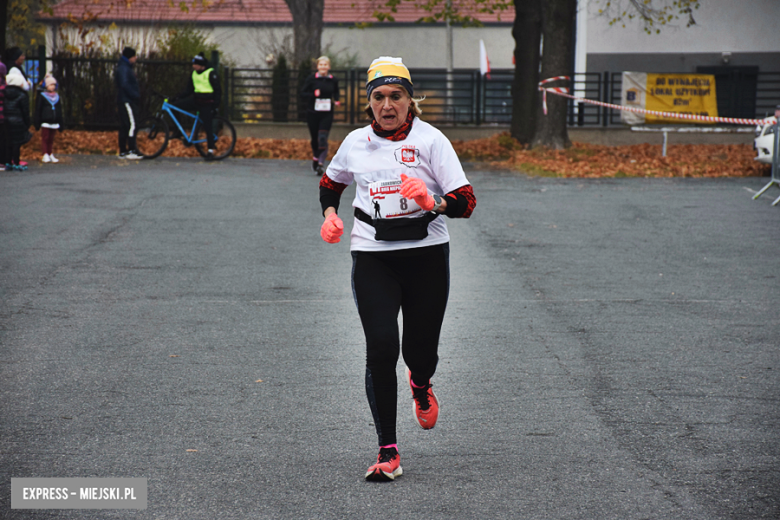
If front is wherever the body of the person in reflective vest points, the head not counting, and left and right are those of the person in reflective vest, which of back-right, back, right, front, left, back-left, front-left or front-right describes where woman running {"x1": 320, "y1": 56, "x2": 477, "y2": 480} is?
front-left

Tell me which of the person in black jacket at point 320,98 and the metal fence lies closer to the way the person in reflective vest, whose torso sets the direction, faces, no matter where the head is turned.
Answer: the person in black jacket

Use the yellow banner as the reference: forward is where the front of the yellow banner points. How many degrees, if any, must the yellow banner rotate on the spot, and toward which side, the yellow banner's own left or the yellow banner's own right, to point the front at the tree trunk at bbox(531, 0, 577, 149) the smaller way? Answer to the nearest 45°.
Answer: approximately 45° to the yellow banner's own right

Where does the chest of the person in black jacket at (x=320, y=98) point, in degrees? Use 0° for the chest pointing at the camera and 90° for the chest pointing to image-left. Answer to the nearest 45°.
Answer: approximately 0°

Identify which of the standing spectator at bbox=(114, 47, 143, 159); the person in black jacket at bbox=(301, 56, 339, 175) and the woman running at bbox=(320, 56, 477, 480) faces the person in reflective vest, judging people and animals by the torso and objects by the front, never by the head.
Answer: the standing spectator

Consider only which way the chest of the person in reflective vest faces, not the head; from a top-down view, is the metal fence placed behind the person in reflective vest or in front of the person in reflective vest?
behind

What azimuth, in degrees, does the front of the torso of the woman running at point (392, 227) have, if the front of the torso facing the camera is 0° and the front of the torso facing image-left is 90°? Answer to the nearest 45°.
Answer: approximately 0°

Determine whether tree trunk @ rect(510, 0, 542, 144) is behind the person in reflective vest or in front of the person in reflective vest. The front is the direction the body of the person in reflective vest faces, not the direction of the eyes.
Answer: behind

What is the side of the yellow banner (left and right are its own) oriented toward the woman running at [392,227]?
front

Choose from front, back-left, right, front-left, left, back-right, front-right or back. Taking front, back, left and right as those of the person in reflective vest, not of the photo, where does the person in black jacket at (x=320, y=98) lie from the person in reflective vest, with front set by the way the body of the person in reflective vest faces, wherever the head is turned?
left

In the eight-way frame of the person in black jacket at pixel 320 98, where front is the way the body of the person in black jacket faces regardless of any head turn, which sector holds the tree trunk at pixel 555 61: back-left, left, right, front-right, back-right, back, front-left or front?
back-left
